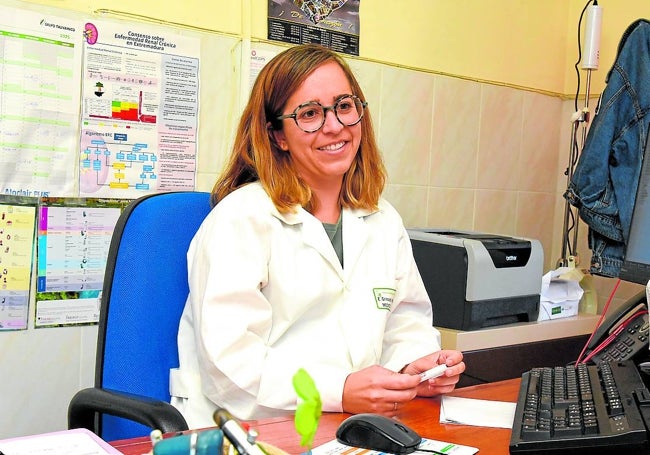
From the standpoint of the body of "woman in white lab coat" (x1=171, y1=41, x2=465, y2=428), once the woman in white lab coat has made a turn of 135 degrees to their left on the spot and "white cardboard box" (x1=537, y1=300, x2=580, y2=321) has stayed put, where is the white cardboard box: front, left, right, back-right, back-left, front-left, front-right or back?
front-right

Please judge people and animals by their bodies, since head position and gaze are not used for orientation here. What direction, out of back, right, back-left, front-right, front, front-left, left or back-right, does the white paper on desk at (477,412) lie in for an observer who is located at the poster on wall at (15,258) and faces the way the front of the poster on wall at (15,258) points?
front-left

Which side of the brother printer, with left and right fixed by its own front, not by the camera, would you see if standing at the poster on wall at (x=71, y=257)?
right

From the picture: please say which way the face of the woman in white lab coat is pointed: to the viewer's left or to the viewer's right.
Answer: to the viewer's right

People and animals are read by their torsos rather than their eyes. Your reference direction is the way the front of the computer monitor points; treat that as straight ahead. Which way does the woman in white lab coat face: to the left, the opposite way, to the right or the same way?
to the left

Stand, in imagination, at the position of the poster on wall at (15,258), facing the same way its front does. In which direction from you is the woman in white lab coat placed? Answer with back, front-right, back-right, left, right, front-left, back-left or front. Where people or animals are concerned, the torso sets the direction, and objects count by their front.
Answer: front-left

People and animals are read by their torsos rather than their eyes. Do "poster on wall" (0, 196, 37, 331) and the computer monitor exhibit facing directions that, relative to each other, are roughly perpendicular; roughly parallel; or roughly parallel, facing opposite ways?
roughly perpendicular

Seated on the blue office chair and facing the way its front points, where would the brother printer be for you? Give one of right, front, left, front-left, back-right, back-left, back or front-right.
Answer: left

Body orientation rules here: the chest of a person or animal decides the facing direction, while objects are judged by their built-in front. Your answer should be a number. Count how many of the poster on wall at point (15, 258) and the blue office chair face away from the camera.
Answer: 0

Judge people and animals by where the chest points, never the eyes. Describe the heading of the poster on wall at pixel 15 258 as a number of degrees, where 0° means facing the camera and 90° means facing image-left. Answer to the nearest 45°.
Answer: approximately 0°

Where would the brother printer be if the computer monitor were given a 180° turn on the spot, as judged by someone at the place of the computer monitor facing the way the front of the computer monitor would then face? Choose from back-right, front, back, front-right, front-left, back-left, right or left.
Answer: left

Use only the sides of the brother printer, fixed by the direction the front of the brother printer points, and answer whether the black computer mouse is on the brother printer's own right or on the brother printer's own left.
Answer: on the brother printer's own right

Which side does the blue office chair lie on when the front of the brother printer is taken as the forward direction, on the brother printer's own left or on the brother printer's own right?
on the brother printer's own right

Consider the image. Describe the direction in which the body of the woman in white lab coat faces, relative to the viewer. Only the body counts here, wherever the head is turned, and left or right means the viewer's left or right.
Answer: facing the viewer and to the right of the viewer

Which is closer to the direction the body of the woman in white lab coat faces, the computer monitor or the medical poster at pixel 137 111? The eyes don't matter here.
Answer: the computer monitor

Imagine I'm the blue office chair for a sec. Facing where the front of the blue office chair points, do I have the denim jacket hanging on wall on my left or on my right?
on my left
